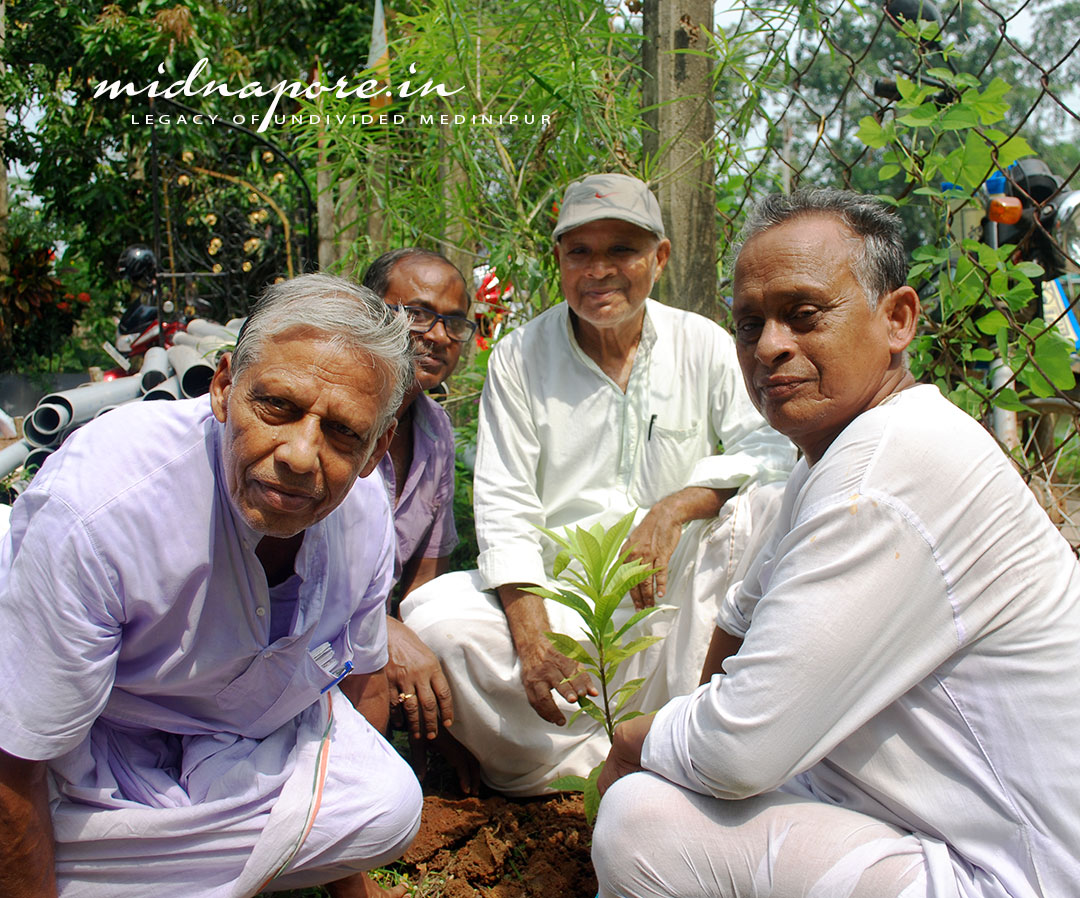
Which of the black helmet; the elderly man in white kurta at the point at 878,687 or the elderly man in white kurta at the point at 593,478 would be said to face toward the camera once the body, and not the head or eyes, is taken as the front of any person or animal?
the elderly man in white kurta at the point at 593,478

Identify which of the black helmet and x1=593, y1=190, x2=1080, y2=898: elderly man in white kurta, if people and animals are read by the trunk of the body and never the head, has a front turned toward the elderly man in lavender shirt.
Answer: the elderly man in white kurta

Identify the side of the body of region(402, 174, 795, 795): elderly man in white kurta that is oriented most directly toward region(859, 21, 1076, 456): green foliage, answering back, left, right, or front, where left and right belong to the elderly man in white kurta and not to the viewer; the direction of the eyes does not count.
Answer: left

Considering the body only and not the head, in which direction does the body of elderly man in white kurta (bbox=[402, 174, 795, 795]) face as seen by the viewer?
toward the camera

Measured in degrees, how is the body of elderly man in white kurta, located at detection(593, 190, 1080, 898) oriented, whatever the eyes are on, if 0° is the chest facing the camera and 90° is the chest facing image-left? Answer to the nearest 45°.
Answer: approximately 90°

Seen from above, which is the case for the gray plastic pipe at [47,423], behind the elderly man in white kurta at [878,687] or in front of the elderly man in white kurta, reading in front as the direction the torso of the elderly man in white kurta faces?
in front

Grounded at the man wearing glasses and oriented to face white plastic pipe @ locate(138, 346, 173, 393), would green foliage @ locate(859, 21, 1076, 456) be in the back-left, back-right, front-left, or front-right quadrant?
back-right
